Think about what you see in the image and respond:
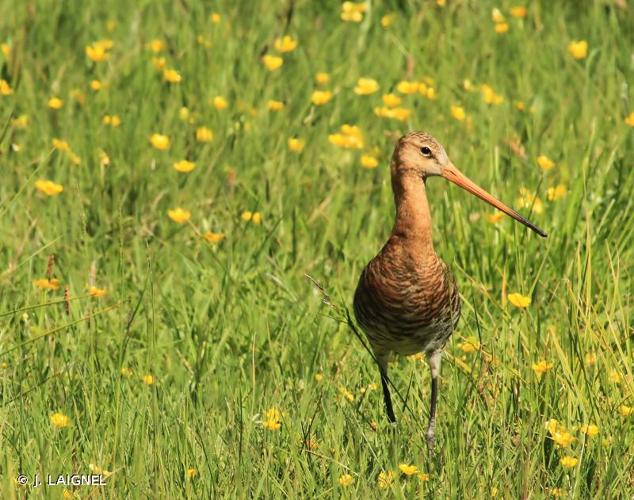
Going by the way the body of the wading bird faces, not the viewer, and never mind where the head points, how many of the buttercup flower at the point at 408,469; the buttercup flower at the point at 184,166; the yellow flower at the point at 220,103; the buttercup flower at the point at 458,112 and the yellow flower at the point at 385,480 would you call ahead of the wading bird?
2

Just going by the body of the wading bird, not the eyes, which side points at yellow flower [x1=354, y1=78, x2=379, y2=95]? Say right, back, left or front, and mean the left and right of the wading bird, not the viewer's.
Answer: back

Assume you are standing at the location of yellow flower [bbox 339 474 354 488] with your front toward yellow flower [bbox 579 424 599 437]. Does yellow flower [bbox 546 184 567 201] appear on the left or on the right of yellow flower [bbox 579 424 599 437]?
left

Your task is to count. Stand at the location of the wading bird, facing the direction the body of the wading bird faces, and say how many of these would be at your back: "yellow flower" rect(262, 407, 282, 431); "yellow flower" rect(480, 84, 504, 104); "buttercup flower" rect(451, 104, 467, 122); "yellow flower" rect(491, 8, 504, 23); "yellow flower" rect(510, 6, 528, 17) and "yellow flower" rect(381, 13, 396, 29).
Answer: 5

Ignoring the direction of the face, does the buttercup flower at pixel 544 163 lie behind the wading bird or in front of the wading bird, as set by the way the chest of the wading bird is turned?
behind

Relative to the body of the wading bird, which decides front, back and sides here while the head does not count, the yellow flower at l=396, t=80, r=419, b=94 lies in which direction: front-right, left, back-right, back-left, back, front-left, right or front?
back

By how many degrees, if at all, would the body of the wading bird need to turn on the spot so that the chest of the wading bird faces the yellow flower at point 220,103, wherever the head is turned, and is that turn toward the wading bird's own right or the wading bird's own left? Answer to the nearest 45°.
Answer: approximately 135° to the wading bird's own right

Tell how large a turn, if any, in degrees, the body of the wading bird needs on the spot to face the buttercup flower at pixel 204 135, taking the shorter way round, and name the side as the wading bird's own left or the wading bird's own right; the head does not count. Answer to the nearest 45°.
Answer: approximately 135° to the wading bird's own right

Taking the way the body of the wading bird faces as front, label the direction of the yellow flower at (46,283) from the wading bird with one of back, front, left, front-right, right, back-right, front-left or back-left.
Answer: right

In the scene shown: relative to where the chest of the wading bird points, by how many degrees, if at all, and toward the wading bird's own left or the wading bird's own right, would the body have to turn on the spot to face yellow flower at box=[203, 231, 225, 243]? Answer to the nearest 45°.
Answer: approximately 135° to the wading bird's own right

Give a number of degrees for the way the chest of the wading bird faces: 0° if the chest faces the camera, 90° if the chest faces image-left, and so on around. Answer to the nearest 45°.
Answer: approximately 0°

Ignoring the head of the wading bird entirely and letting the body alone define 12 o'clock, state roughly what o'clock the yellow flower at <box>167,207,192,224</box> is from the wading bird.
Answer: The yellow flower is roughly at 4 o'clock from the wading bird.

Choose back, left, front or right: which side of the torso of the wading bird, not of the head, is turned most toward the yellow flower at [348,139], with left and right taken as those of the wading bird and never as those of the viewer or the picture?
back
